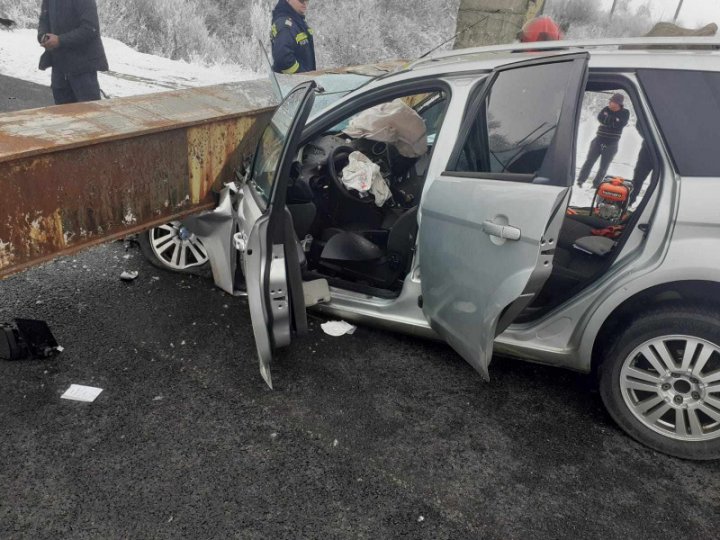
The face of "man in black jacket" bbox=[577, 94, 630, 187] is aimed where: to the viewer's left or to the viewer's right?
to the viewer's left

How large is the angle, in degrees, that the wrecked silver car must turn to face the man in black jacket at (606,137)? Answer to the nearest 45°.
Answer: approximately 90° to its right

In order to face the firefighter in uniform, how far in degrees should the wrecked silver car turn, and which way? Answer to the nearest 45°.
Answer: approximately 45° to its right

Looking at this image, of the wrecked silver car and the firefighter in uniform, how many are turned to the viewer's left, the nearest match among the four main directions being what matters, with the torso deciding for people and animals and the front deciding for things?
1

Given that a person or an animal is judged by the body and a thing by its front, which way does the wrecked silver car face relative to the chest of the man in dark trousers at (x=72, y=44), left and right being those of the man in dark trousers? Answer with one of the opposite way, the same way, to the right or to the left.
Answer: to the right

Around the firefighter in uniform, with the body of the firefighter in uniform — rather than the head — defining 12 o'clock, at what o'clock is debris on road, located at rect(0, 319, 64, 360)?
The debris on road is roughly at 2 o'clock from the firefighter in uniform.

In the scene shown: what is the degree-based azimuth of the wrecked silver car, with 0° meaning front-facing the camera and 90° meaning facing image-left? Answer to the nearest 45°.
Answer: approximately 90°

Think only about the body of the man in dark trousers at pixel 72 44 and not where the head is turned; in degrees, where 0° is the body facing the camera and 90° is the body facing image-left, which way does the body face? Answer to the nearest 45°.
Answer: approximately 45°
